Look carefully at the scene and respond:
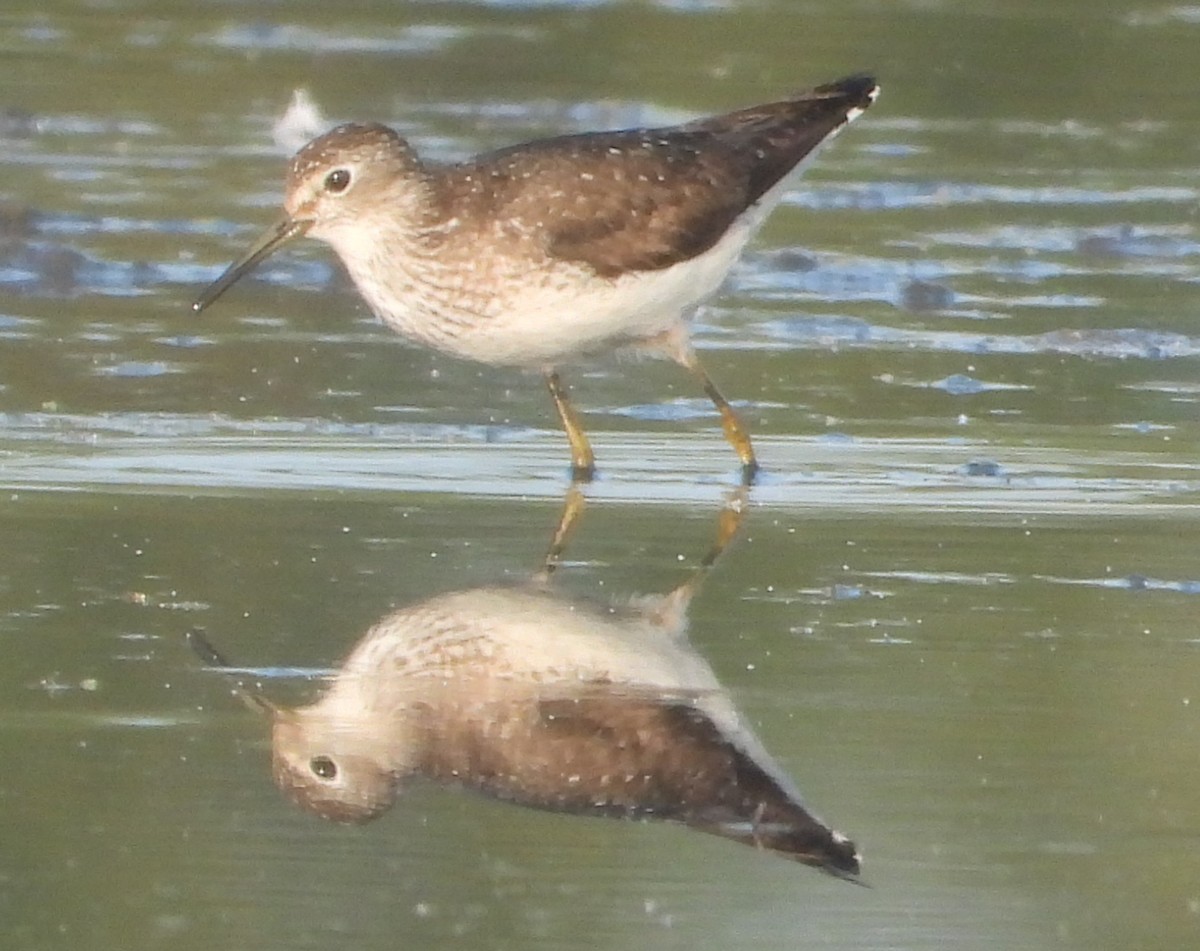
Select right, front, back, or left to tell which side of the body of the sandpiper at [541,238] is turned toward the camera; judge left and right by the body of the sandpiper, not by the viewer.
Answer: left
